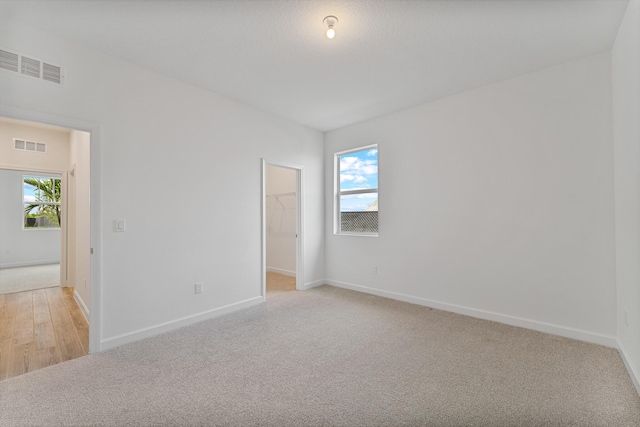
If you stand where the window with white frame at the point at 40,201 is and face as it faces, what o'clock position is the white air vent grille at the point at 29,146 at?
The white air vent grille is roughly at 12 o'clock from the window with white frame.

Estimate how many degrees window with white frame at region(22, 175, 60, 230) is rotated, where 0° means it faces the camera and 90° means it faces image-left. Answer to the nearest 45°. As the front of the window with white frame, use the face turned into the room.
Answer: approximately 0°
